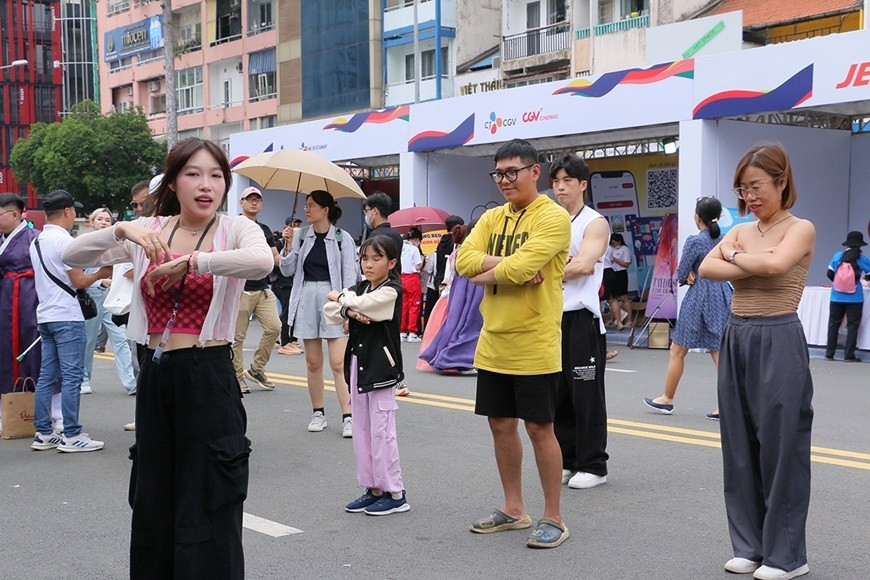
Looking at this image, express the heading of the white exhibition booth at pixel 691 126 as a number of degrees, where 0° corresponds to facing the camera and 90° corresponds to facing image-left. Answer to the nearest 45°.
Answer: approximately 45°

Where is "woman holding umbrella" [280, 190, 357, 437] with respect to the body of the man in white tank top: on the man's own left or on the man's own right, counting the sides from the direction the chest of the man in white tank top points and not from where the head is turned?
on the man's own right

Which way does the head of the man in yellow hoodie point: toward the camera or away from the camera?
toward the camera

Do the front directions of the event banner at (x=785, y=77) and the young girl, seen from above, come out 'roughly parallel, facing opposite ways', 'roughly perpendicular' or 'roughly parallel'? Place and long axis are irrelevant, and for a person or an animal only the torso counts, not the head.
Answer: roughly parallel

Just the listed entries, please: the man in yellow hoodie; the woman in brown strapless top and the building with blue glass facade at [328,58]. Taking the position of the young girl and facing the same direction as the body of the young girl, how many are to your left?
2

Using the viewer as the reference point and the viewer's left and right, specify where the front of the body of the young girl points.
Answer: facing the viewer and to the left of the viewer

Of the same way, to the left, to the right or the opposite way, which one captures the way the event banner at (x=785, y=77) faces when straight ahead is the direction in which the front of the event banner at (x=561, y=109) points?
the same way

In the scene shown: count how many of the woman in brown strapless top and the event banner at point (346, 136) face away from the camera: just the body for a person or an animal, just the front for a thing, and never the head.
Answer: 0

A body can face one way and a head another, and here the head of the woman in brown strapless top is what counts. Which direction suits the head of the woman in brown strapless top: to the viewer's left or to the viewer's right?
to the viewer's left

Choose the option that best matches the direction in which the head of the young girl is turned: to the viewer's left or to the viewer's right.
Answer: to the viewer's left

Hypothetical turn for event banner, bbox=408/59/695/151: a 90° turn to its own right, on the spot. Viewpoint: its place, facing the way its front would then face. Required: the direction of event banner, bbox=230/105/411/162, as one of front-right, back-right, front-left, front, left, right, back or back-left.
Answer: front

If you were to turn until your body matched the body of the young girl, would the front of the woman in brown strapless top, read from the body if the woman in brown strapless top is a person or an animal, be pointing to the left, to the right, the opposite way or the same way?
the same way

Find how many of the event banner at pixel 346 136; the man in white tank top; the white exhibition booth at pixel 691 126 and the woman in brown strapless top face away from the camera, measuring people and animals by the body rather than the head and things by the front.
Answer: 0

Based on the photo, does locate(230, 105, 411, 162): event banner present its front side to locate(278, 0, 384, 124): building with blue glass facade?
no

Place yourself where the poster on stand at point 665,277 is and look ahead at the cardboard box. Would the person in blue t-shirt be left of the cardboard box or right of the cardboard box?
left

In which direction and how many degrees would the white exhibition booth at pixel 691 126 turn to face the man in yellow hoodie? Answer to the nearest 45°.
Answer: approximately 45° to its left

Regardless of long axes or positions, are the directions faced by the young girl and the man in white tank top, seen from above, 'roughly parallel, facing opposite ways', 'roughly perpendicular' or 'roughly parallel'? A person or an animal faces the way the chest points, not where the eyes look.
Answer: roughly parallel

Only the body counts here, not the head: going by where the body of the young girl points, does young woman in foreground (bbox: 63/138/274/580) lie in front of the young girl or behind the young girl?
in front

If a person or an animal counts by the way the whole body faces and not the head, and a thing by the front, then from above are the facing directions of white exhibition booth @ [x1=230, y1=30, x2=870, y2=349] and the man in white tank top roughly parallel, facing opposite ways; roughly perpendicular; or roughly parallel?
roughly parallel

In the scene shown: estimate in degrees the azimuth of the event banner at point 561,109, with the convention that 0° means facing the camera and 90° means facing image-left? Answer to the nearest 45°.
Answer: approximately 45°
